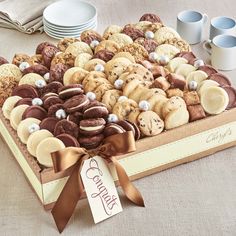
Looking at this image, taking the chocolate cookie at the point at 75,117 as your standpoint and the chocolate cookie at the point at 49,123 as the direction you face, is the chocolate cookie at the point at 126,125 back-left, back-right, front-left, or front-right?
back-left

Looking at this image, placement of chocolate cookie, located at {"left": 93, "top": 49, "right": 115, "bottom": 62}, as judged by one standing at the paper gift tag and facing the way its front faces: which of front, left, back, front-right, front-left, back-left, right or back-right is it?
back

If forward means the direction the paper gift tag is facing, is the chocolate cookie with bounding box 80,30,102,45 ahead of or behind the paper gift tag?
behind

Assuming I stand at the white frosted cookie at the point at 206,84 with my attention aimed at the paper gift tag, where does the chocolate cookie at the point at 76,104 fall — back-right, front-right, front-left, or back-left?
front-right

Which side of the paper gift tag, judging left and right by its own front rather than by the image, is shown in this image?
front

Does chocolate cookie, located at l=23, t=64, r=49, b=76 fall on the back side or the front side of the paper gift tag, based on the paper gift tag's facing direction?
on the back side

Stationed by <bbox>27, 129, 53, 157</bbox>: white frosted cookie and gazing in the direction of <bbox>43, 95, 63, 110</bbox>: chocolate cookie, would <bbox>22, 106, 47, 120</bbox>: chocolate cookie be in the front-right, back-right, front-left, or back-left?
front-left

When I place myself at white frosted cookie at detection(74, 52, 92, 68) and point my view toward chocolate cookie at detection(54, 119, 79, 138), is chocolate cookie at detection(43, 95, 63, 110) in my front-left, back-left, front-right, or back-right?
front-right

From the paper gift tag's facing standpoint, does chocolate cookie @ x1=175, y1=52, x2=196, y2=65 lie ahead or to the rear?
to the rear
